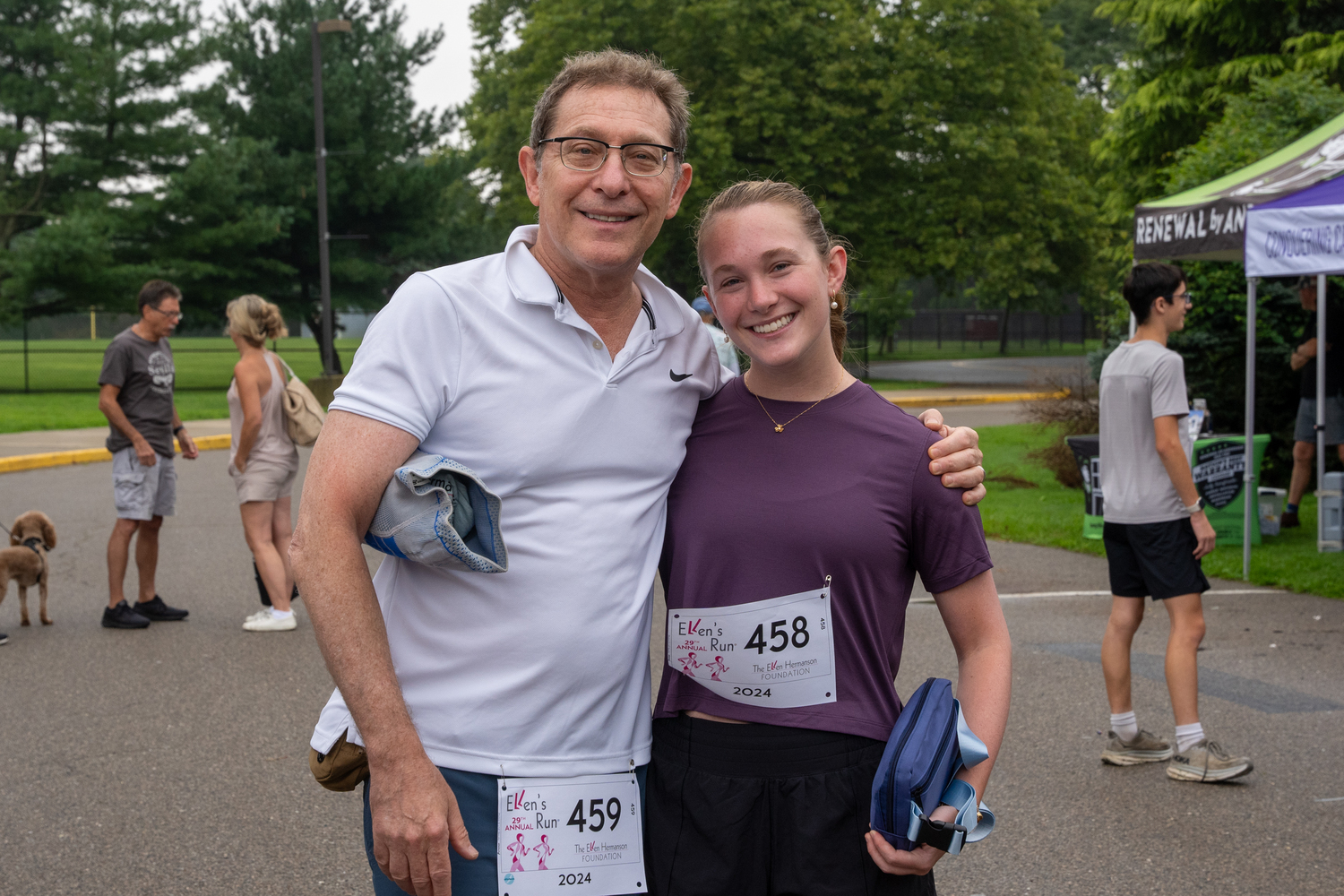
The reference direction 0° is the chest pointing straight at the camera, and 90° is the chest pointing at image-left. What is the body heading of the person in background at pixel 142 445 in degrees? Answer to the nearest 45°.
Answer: approximately 315°

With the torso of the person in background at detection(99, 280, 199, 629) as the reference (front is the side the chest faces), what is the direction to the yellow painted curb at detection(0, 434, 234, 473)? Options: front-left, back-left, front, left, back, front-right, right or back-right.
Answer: back-left
